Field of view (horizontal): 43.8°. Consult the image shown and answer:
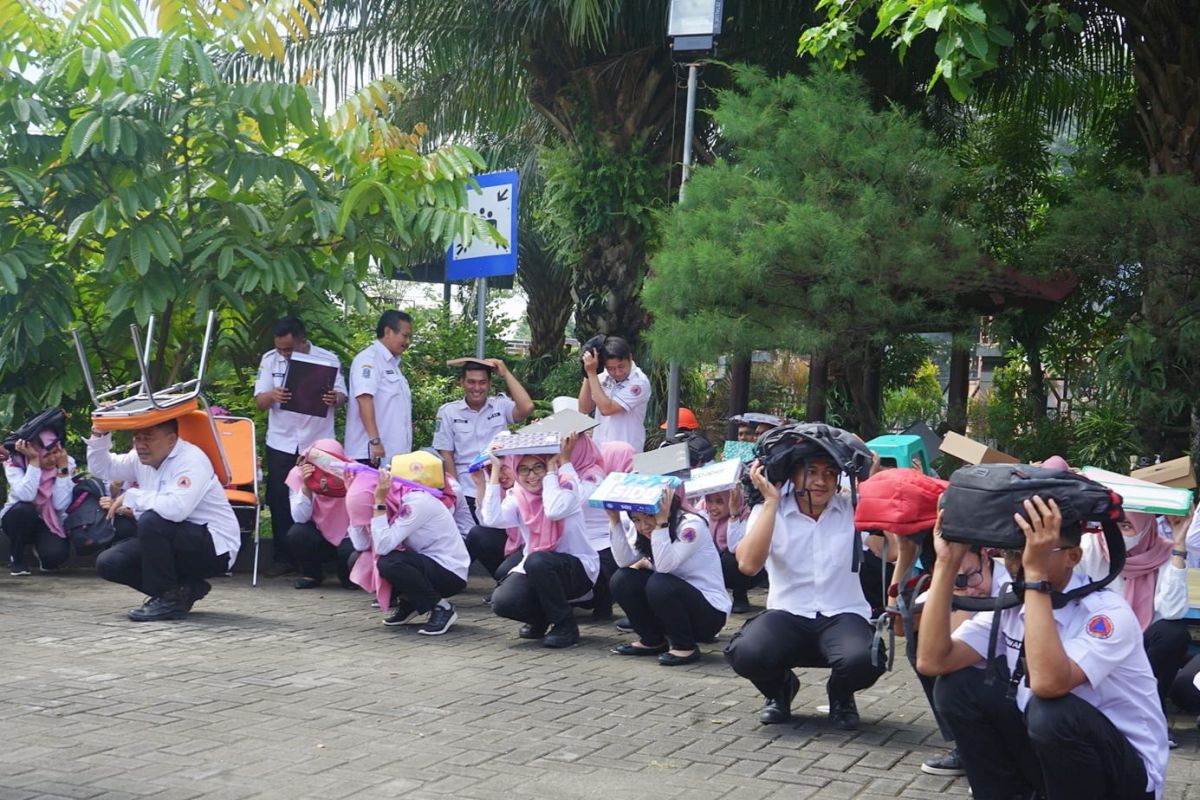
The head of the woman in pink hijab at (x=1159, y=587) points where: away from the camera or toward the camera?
toward the camera

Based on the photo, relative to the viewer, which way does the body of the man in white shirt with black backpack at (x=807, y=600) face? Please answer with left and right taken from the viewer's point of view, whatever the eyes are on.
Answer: facing the viewer

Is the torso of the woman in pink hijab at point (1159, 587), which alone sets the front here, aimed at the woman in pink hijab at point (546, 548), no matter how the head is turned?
no

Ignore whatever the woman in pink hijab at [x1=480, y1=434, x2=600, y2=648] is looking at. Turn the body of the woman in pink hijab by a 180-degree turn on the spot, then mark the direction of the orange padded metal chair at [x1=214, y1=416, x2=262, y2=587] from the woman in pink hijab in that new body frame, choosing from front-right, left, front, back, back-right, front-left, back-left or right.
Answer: left

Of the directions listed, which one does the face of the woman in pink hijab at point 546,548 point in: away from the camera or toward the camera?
toward the camera

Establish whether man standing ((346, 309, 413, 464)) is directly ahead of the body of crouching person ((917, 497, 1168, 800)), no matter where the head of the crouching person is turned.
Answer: no

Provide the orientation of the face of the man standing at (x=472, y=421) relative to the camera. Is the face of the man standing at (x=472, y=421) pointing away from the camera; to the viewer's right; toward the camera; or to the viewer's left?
toward the camera

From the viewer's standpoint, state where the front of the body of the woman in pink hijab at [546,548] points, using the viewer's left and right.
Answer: facing the viewer and to the left of the viewer

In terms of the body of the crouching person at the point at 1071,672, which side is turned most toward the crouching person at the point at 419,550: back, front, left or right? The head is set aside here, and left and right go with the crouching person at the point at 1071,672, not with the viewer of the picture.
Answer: right

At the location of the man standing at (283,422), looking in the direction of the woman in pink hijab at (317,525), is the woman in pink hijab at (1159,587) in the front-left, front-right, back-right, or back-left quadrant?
front-left

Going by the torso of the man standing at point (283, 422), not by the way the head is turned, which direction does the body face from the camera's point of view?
toward the camera

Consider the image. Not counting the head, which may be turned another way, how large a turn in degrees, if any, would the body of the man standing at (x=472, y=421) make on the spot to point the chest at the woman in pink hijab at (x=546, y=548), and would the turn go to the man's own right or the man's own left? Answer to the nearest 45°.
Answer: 0° — they already face them

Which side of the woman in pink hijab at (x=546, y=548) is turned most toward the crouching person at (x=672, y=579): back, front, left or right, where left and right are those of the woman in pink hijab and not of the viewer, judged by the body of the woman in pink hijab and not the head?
left
